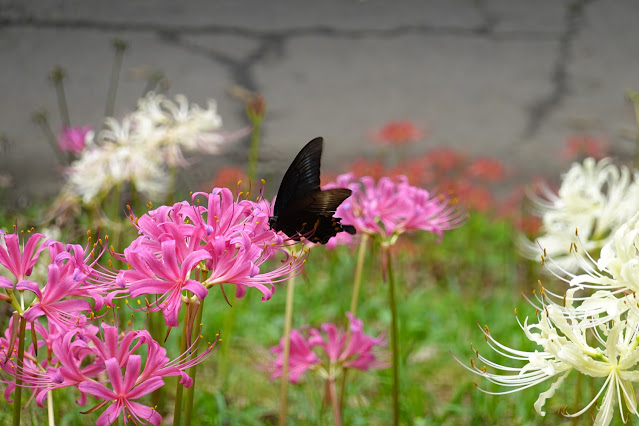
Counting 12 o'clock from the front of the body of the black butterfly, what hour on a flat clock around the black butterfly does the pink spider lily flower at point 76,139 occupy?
The pink spider lily flower is roughly at 2 o'clock from the black butterfly.

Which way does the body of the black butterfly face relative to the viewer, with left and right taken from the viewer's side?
facing to the left of the viewer

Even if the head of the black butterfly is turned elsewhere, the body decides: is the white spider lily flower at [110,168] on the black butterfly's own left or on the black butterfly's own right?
on the black butterfly's own right

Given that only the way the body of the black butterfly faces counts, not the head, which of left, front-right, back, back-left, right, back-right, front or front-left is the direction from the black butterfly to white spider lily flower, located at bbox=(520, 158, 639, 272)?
back-right

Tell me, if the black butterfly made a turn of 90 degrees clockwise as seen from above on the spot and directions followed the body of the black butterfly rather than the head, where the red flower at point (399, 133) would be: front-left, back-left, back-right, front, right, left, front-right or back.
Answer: front

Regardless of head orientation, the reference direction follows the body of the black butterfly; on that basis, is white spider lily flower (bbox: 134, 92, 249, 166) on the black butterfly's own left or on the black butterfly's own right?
on the black butterfly's own right
